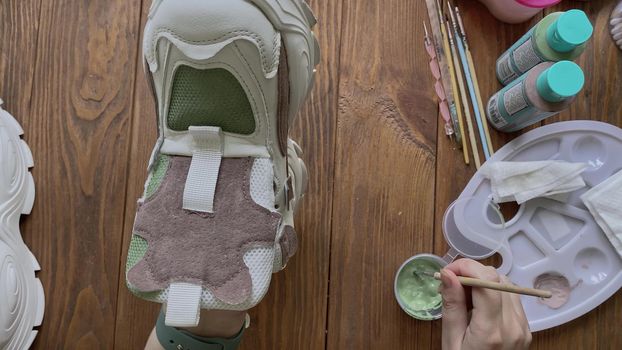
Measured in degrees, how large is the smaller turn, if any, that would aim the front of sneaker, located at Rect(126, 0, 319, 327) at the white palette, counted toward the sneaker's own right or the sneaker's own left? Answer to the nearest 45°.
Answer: approximately 90° to the sneaker's own right

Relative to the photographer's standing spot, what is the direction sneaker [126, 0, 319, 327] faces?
facing away from the viewer
